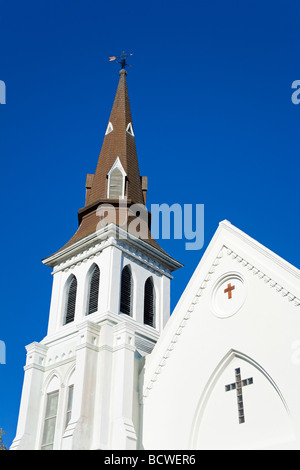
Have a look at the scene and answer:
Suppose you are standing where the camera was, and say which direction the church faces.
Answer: facing the viewer and to the left of the viewer
